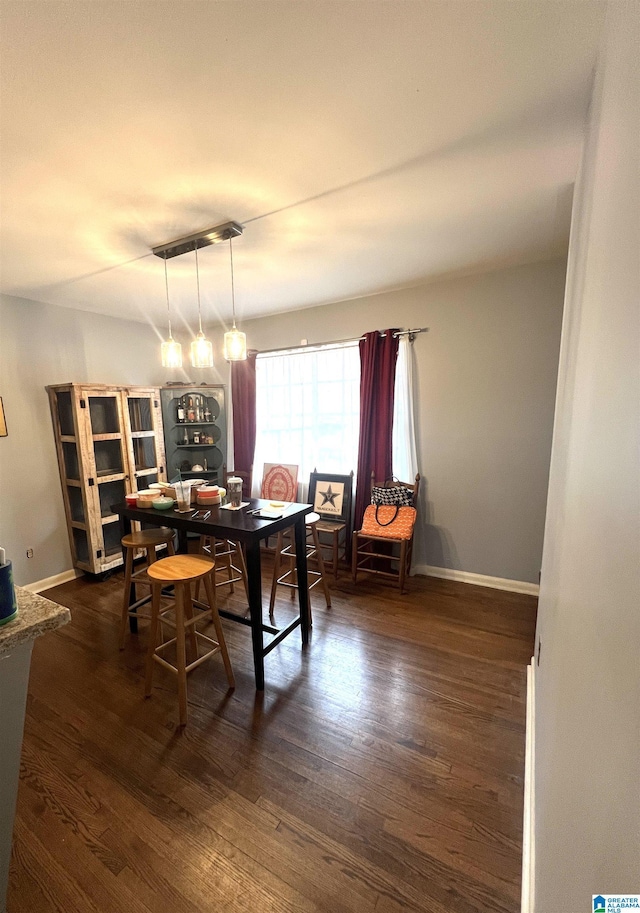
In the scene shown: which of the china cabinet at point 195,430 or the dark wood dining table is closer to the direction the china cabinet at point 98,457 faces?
the dark wood dining table

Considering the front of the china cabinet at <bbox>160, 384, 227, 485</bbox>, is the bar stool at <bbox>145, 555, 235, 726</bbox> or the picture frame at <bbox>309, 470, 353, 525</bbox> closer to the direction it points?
the bar stool

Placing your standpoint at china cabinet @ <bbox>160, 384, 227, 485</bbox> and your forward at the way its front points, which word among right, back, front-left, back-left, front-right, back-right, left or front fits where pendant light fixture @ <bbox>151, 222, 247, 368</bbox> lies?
front

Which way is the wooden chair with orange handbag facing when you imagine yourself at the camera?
facing the viewer and to the left of the viewer

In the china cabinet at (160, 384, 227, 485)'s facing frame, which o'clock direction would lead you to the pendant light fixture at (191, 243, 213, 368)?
The pendant light fixture is roughly at 12 o'clock from the china cabinet.

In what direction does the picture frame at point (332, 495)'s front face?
toward the camera

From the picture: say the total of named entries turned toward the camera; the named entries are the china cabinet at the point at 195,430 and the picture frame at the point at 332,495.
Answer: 2

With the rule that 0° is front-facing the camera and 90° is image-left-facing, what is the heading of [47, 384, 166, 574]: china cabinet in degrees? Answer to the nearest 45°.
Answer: approximately 315°

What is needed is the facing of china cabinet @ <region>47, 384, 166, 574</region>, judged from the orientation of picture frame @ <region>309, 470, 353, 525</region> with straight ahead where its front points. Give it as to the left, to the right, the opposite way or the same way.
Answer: to the left

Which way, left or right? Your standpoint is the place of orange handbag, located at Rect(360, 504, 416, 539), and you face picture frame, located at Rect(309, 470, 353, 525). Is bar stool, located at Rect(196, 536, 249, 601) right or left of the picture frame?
left

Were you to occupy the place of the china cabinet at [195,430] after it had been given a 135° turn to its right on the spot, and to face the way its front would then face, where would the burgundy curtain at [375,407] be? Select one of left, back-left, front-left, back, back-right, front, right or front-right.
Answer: back

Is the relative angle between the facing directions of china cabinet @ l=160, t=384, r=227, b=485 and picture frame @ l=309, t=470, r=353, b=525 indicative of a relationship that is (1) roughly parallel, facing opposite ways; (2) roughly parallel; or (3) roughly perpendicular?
roughly parallel

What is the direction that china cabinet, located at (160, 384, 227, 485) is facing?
toward the camera
